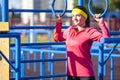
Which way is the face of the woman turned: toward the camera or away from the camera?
toward the camera

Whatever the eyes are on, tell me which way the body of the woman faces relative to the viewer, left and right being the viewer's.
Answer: facing the viewer and to the left of the viewer
